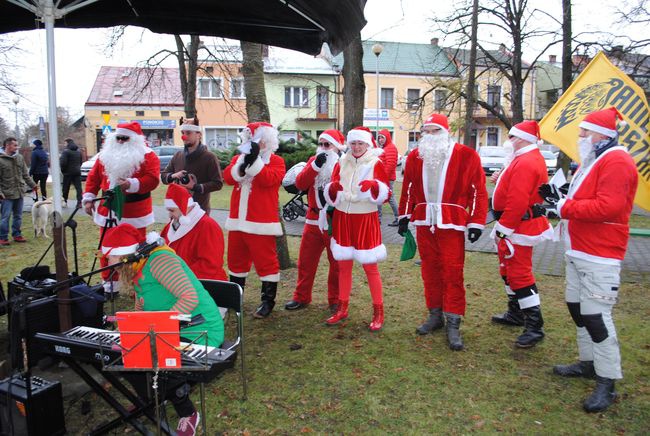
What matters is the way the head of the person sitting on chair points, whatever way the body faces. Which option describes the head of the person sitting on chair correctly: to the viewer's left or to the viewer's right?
to the viewer's left

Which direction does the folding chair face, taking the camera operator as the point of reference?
facing the viewer and to the left of the viewer

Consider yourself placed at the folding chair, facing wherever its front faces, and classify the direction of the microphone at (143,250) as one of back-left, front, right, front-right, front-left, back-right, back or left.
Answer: front

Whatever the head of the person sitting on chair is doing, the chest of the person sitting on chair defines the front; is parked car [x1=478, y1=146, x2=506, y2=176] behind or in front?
behind

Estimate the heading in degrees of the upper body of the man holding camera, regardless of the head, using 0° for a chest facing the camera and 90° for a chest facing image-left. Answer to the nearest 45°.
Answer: approximately 45°
